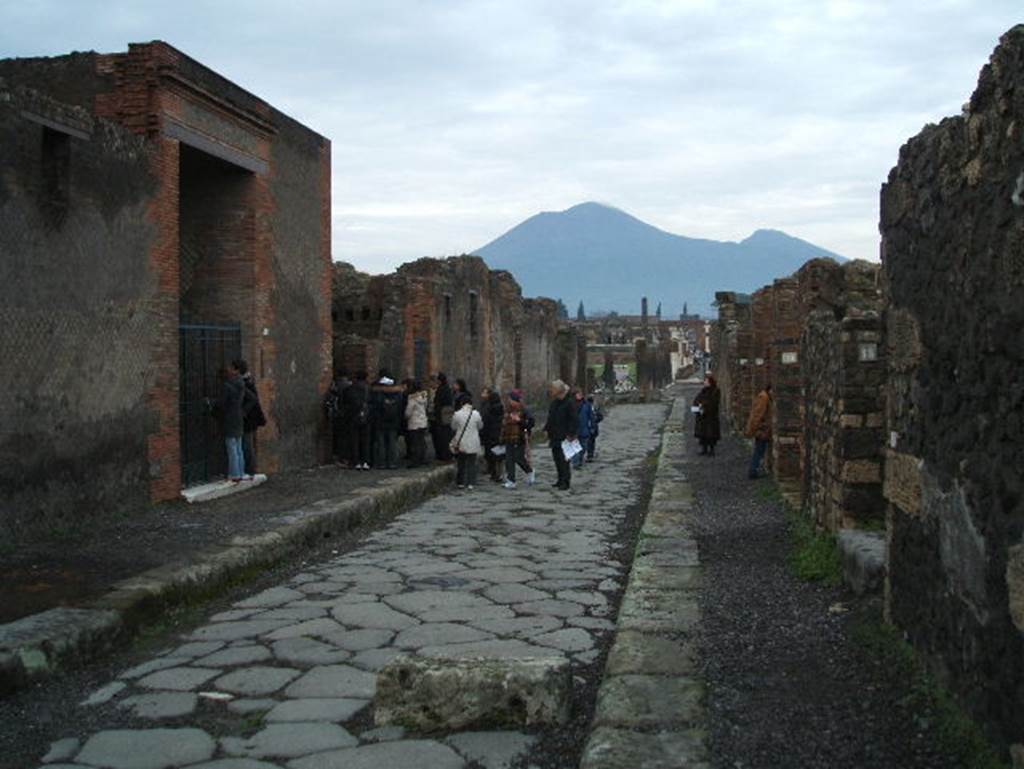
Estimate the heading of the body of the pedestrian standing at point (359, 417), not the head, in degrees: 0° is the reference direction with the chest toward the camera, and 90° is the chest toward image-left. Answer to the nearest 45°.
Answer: approximately 180°

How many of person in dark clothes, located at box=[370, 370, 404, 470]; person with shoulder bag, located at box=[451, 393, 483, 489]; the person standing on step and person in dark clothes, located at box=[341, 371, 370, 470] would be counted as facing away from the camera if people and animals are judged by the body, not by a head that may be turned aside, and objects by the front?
3

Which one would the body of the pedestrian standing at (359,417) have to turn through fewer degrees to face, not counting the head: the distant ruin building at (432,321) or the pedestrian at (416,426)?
the distant ruin building

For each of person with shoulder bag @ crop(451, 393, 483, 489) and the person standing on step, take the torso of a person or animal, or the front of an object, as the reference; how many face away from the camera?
1

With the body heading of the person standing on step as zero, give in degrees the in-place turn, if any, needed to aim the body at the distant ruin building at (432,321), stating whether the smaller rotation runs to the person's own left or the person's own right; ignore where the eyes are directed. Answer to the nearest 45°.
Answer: approximately 135° to the person's own right

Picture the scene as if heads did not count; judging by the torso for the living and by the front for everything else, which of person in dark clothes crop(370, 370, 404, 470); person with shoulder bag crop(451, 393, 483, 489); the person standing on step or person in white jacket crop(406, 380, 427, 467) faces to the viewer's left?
the person standing on step

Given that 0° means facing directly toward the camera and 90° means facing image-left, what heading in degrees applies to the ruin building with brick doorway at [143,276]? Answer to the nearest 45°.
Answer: approximately 315°

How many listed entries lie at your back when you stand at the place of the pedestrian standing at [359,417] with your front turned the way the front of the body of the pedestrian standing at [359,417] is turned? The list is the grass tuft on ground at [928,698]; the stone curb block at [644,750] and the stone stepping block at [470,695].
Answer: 3

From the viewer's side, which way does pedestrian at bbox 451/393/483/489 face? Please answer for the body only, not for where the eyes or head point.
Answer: away from the camera

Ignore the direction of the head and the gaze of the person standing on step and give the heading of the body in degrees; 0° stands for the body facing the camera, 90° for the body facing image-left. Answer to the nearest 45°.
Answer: approximately 90°

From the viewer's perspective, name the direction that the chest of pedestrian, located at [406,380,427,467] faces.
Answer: away from the camera

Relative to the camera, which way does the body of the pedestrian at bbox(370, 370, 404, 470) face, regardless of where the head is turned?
away from the camera

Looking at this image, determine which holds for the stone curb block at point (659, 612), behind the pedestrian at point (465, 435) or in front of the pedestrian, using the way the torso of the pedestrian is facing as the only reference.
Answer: behind

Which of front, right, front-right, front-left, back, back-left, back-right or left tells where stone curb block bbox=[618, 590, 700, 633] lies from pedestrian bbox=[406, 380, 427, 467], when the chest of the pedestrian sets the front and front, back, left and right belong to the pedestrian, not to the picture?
back

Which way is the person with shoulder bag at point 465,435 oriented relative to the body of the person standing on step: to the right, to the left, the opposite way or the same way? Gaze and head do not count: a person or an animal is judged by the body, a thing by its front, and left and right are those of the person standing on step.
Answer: to the right
